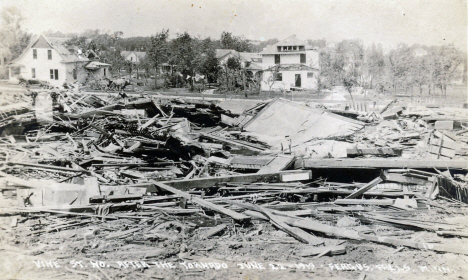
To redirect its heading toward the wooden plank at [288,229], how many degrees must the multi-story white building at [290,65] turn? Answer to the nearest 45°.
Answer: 0° — it already faces it

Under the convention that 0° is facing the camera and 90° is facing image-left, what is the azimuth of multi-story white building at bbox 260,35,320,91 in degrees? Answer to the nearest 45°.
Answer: approximately 0°

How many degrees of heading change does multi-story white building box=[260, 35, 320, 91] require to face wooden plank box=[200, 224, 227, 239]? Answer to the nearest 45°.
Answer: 0° — it already faces it

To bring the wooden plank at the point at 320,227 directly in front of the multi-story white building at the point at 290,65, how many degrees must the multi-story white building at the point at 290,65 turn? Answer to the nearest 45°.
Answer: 0° — it already faces it

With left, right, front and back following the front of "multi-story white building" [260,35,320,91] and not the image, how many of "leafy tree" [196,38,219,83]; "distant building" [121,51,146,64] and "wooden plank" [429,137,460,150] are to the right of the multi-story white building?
2

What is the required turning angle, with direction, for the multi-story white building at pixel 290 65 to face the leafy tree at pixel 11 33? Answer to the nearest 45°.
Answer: approximately 45° to its right

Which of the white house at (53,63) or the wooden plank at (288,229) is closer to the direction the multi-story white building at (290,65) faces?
the wooden plank
